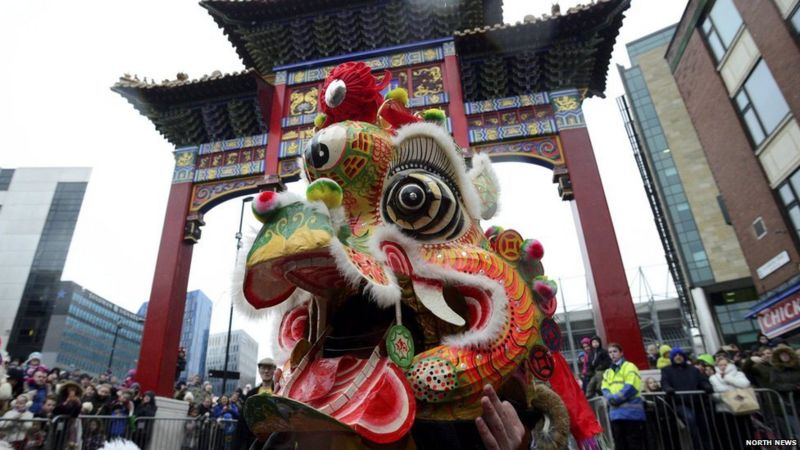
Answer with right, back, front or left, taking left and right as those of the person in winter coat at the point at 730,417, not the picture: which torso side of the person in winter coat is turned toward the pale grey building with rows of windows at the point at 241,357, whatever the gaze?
right

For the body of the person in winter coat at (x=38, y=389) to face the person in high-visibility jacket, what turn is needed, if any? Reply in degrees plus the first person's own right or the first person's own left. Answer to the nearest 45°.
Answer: approximately 45° to the first person's own left

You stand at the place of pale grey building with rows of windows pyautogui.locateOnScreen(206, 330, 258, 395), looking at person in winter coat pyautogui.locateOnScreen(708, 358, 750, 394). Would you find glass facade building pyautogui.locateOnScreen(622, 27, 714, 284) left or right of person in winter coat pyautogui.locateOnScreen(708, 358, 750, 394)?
left

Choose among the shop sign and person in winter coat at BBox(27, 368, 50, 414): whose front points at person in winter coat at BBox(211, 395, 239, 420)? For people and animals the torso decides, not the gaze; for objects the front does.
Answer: the shop sign

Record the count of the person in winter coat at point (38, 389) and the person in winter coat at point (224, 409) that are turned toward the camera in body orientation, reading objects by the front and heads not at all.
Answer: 2

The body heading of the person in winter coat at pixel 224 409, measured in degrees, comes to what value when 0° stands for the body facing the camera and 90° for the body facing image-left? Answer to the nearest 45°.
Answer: approximately 0°

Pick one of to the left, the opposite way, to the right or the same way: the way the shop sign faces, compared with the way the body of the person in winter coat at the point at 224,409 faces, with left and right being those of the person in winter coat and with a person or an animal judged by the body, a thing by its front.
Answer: to the right

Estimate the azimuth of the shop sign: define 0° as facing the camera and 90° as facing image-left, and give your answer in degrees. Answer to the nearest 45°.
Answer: approximately 45°
